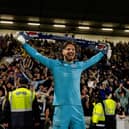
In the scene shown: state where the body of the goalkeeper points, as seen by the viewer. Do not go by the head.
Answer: toward the camera
